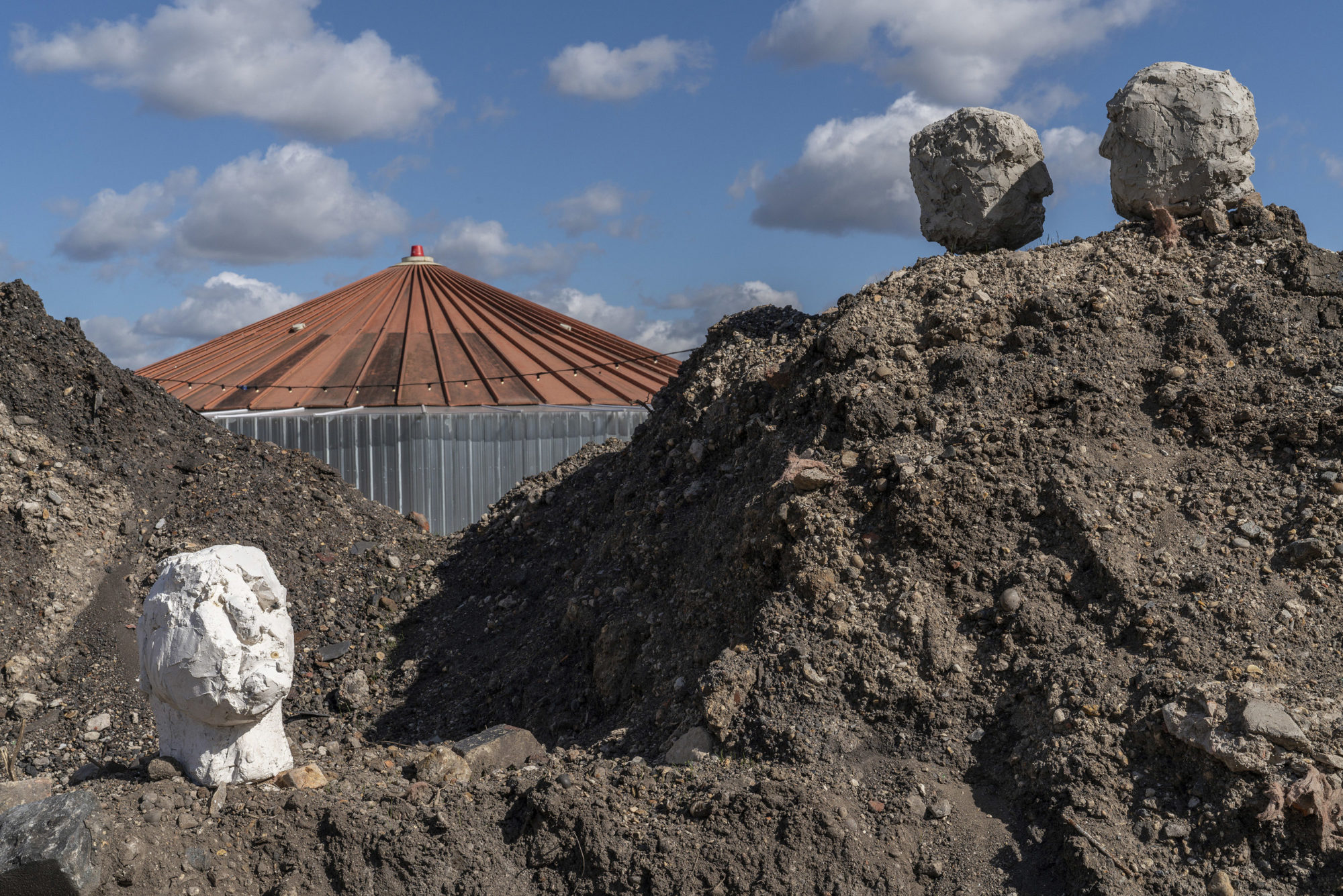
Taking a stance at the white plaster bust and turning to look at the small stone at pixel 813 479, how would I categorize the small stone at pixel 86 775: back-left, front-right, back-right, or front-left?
back-left

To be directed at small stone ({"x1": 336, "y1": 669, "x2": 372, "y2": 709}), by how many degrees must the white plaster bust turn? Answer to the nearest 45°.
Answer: approximately 135° to its left

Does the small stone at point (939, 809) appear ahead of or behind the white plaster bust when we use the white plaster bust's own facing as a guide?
ahead

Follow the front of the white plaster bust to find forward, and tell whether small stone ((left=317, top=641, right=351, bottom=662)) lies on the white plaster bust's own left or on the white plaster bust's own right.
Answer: on the white plaster bust's own left

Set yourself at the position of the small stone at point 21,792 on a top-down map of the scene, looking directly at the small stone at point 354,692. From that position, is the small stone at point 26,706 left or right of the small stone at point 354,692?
left

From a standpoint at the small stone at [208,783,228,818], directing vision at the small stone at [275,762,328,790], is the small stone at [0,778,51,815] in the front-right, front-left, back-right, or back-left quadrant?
back-left

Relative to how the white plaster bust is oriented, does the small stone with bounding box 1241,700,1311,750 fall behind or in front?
in front

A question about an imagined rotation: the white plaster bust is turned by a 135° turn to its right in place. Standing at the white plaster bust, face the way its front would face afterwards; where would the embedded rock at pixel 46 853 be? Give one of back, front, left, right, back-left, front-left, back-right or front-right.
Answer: front-left

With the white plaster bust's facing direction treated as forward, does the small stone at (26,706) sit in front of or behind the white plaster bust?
behind

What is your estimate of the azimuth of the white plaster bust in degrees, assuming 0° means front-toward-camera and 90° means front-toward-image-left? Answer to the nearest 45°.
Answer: approximately 315°
